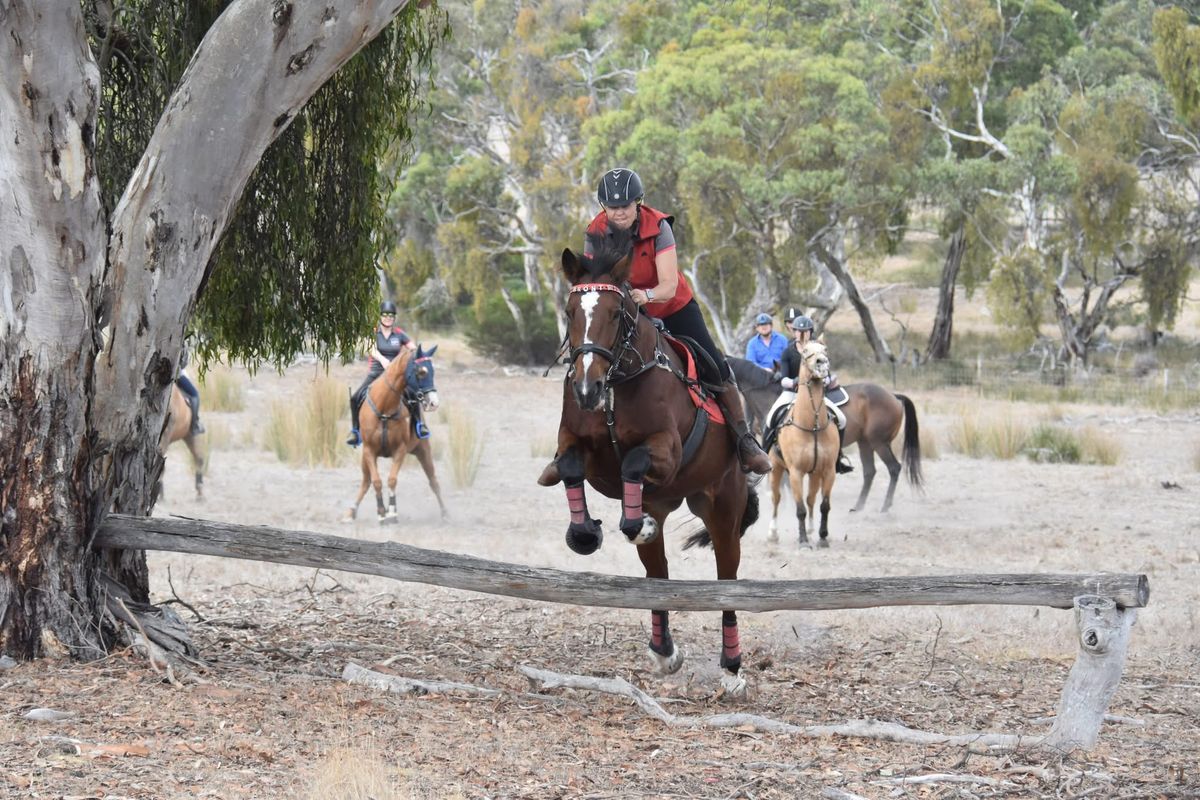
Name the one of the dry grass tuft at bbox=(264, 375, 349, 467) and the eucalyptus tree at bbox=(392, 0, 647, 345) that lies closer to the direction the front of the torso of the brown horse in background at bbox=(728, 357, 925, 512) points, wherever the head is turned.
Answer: the dry grass tuft

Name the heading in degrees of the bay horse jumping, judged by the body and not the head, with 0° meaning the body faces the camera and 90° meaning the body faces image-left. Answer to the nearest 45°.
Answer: approximately 45°

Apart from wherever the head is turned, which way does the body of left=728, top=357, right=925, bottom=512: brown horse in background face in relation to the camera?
to the viewer's left

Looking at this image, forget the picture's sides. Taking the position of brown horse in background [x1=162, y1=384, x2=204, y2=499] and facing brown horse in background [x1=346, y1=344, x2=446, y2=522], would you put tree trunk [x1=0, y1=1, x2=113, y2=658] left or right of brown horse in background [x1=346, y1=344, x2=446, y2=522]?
right

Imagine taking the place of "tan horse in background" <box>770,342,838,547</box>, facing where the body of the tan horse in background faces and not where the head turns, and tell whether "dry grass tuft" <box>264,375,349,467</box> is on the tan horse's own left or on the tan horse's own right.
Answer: on the tan horse's own right

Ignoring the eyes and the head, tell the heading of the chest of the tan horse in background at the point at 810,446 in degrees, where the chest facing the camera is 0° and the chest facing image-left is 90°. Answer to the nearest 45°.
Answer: approximately 0°

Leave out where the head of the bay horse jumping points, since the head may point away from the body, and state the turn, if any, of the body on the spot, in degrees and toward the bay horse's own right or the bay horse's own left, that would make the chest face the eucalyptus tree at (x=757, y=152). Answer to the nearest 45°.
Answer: approximately 135° to the bay horse's own right

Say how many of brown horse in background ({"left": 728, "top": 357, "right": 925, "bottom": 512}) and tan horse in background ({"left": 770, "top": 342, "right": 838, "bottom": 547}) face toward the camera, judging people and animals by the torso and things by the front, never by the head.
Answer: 1

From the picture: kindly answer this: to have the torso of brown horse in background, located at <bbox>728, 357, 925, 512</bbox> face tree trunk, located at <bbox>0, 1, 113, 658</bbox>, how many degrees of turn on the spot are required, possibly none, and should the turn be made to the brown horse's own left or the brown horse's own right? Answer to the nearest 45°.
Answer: approximately 90° to the brown horse's own left

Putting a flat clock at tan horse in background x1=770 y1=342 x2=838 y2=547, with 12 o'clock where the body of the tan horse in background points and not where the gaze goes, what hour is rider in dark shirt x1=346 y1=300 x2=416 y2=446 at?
The rider in dark shirt is roughly at 3 o'clock from the tan horse in background.

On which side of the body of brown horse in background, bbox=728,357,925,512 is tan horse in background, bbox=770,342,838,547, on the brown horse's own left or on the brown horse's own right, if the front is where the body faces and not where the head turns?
on the brown horse's own left
